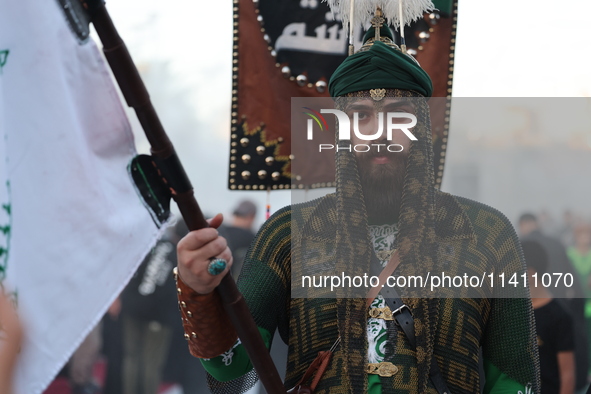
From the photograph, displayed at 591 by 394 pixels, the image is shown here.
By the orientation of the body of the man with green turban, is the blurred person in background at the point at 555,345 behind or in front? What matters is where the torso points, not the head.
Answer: behind

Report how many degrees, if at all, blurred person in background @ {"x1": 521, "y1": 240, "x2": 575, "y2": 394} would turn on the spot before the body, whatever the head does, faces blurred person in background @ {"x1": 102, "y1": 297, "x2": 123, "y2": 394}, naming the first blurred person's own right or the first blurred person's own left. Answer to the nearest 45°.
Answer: approximately 45° to the first blurred person's own right

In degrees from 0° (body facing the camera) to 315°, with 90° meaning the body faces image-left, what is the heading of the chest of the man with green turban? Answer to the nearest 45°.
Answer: approximately 0°

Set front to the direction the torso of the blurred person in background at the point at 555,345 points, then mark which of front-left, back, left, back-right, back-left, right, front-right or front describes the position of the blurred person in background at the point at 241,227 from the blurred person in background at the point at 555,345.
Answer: front-right

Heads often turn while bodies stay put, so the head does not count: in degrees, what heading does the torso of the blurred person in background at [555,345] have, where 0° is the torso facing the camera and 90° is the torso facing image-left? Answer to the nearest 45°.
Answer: approximately 45°

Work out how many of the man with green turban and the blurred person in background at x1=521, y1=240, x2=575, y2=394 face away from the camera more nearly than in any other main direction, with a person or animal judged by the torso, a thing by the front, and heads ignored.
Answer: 0

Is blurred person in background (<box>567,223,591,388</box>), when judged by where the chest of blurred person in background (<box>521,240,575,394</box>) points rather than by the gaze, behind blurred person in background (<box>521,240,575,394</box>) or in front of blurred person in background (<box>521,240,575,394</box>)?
behind

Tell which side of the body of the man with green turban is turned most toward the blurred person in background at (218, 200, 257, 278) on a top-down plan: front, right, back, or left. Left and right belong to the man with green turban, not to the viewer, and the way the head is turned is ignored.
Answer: back
